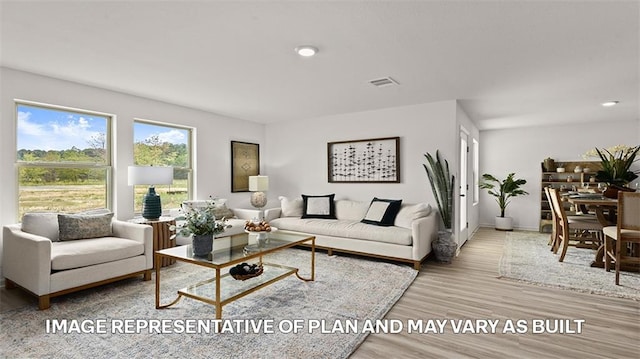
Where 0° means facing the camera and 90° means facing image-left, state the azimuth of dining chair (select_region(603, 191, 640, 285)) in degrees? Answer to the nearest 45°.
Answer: approximately 135°

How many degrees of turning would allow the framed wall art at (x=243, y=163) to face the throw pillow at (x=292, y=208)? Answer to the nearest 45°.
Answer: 0° — it already faces it

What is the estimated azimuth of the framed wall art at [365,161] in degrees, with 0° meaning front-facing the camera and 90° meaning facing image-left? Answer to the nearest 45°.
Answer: approximately 45°
